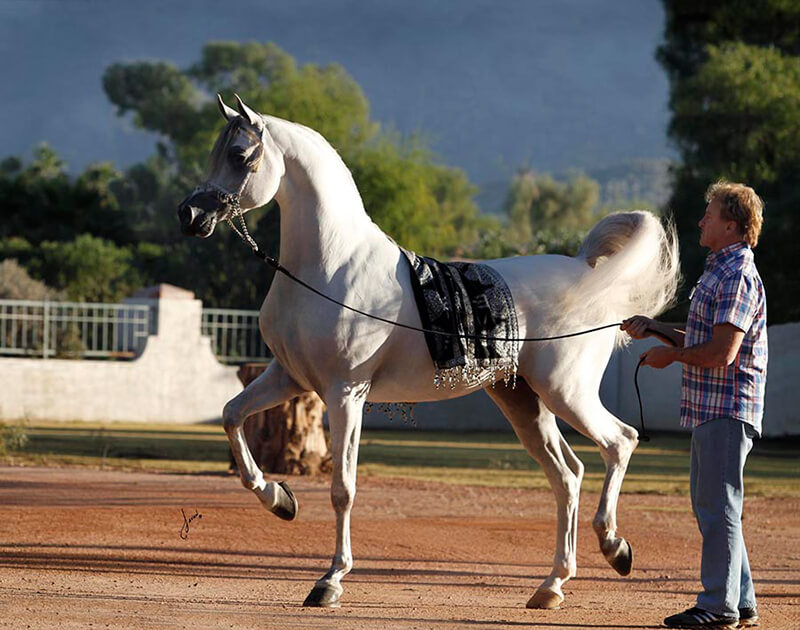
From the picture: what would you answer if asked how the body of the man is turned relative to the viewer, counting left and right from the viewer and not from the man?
facing to the left of the viewer

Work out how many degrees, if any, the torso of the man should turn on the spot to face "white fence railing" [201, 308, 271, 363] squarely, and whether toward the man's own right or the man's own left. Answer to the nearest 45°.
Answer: approximately 45° to the man's own right

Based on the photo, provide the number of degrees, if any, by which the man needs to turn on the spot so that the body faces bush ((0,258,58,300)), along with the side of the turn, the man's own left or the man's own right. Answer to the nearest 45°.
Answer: approximately 45° to the man's own right

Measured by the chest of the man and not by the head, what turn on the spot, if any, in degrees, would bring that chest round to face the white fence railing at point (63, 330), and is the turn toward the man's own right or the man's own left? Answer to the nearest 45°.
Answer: approximately 45° to the man's own right

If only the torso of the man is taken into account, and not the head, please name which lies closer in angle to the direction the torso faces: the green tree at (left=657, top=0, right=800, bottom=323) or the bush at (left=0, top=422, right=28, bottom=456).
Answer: the bush

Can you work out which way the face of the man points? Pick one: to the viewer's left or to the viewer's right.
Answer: to the viewer's left

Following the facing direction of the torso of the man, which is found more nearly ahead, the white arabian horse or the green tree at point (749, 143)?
the white arabian horse

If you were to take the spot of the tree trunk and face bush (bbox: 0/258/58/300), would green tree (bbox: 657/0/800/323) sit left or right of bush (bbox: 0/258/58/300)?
right

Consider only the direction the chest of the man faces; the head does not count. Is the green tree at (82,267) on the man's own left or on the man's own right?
on the man's own right

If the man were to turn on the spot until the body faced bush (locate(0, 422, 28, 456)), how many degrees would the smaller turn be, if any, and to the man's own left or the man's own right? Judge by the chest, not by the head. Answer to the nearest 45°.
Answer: approximately 45° to the man's own right
